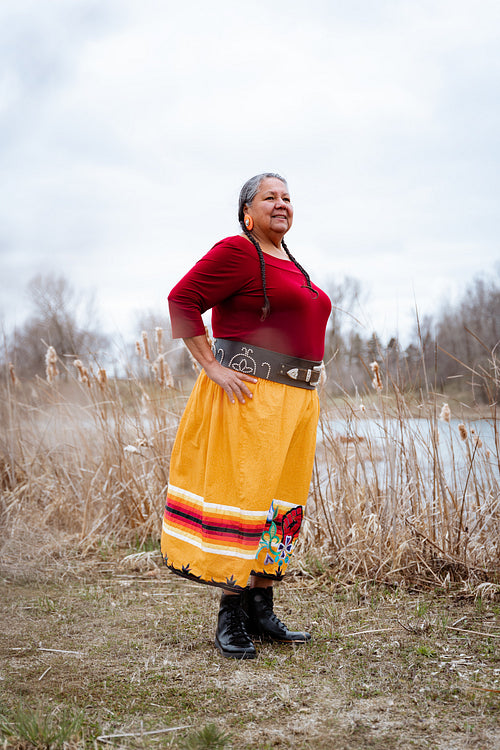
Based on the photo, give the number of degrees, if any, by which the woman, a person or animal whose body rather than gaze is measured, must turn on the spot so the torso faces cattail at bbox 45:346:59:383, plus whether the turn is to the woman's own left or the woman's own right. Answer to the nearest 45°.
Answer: approximately 180°

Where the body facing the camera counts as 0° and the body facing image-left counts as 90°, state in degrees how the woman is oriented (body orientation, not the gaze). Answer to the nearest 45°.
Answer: approximately 315°

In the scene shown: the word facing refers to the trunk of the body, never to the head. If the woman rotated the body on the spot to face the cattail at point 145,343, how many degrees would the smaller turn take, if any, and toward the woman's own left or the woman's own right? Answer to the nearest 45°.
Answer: approximately 135° to the woman's own left

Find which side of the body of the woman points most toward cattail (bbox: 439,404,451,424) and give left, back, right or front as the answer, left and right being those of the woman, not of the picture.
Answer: left

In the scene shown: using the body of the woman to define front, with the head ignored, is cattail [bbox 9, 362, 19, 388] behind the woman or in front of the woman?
behind
